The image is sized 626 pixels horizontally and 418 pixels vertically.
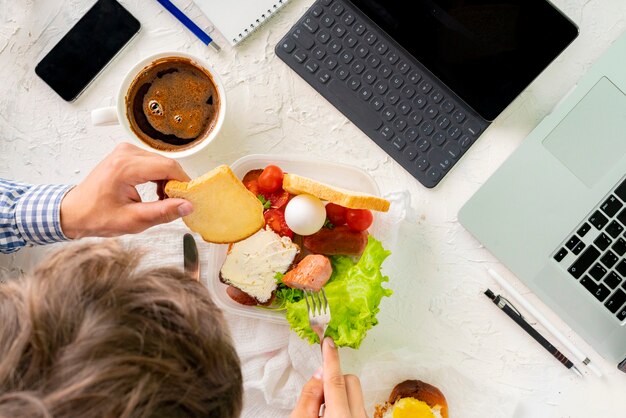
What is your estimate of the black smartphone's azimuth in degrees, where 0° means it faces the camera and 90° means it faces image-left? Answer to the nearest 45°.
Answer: approximately 0°

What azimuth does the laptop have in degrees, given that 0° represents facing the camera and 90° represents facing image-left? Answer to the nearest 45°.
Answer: approximately 135°
